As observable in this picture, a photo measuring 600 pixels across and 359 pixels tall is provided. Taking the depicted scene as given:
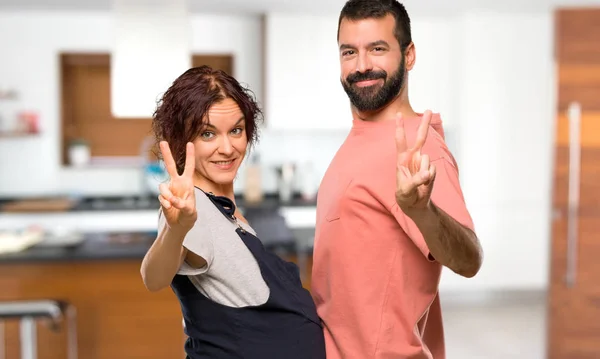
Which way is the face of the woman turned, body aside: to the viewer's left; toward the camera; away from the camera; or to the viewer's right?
toward the camera

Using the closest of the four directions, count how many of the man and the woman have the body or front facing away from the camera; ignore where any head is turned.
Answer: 0

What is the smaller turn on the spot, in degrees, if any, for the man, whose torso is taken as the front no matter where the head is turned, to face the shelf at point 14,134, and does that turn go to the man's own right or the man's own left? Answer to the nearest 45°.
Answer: approximately 90° to the man's own right

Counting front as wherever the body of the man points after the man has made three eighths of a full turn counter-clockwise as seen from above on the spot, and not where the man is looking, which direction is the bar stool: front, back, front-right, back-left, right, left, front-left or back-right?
back-left

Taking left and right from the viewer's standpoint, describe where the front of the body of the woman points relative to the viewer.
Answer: facing the viewer and to the right of the viewer

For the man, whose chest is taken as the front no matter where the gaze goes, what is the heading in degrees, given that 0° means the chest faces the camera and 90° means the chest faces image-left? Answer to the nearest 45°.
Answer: approximately 45°

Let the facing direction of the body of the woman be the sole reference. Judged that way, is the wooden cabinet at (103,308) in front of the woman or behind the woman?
behind

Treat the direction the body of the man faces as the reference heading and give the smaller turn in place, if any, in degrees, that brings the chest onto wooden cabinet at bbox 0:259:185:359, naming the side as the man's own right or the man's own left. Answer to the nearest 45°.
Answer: approximately 90° to the man's own right

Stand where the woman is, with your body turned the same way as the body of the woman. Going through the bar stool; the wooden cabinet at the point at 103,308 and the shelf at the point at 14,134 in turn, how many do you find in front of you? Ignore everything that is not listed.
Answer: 0
